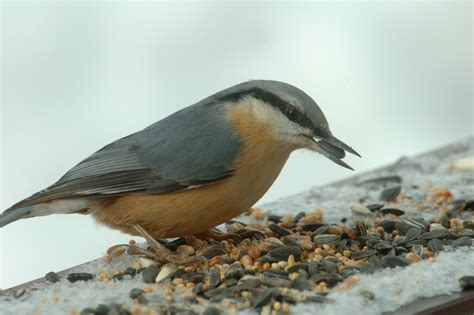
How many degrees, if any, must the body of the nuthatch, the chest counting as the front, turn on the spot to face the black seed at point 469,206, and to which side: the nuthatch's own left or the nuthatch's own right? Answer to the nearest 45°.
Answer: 0° — it already faces it

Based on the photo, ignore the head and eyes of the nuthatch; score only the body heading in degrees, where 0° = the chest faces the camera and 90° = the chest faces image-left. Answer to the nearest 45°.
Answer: approximately 270°

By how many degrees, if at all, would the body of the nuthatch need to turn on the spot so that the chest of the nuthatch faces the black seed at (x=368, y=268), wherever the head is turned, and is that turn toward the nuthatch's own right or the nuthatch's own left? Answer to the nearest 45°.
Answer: approximately 45° to the nuthatch's own right

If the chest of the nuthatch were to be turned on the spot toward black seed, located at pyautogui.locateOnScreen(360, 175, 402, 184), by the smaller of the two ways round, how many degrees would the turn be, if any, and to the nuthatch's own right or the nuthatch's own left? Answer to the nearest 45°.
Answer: approximately 45° to the nuthatch's own left

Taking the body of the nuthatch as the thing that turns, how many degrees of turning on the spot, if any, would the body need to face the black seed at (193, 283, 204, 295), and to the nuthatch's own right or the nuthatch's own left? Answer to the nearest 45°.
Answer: approximately 90° to the nuthatch's own right

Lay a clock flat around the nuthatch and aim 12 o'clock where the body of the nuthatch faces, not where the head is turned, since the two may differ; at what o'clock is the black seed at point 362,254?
The black seed is roughly at 1 o'clock from the nuthatch.

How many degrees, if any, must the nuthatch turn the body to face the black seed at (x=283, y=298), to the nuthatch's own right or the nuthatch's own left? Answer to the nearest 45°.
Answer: approximately 90° to the nuthatch's own right
